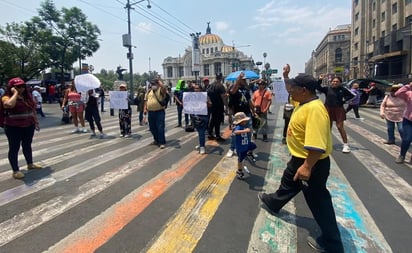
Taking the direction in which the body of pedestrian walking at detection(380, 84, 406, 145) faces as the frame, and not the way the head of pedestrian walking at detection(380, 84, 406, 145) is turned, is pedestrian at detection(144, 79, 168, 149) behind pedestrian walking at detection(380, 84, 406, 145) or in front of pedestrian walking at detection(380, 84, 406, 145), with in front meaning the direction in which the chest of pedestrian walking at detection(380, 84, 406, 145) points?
in front

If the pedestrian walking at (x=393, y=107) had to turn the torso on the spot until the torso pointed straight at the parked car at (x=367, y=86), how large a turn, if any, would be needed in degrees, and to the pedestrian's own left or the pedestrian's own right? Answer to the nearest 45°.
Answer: approximately 135° to the pedestrian's own right

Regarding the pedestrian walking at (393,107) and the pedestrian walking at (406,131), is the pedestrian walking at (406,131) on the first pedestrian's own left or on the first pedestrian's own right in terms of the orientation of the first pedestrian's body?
on the first pedestrian's own left

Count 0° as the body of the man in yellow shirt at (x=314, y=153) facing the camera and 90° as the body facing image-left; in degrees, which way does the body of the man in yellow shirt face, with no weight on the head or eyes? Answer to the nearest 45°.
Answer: approximately 90°

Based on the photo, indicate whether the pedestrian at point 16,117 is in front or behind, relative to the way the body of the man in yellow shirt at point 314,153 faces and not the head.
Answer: in front

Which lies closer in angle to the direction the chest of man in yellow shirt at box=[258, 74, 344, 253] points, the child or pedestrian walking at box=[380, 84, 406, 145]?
the child

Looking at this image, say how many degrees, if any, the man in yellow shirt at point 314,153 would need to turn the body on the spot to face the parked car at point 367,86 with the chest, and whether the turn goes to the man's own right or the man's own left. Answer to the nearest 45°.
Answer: approximately 90° to the man's own right
